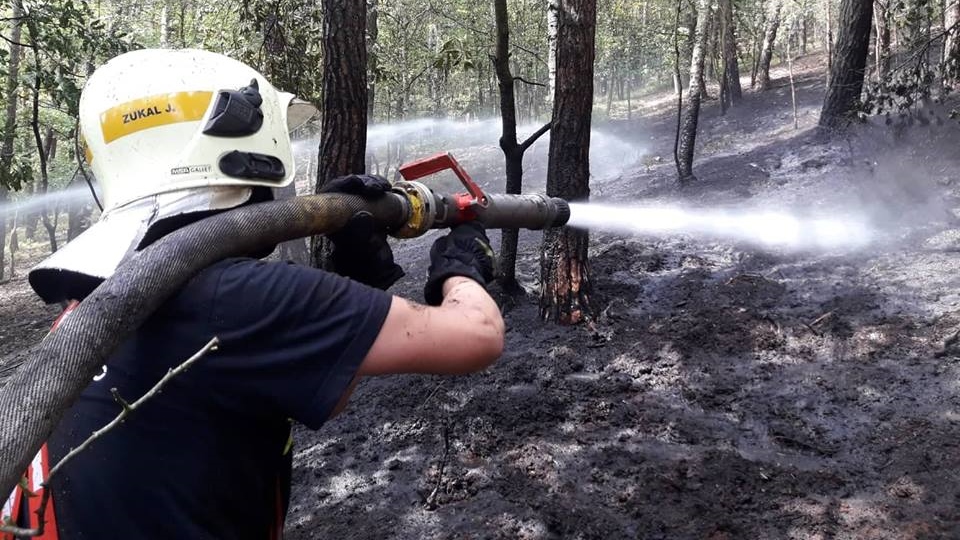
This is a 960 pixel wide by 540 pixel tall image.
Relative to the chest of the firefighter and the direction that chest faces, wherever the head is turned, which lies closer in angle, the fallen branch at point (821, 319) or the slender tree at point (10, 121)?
the fallen branch

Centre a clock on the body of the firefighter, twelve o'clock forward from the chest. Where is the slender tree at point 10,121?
The slender tree is roughly at 10 o'clock from the firefighter.

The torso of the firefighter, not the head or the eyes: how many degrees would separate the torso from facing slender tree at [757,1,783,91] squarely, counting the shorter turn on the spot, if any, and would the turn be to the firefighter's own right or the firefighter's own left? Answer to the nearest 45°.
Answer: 0° — they already face it

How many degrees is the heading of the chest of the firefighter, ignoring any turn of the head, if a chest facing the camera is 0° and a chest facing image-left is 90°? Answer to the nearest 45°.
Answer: approximately 225°

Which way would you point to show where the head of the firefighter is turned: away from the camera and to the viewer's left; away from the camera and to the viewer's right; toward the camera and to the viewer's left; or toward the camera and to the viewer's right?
away from the camera and to the viewer's right

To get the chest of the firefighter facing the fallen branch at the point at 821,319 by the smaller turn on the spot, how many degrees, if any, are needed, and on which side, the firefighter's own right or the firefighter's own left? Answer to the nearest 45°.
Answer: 0° — they already face it

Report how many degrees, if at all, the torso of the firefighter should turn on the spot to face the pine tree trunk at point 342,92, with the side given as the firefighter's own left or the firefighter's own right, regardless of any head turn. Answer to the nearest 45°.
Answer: approximately 45° to the firefighter's own left
